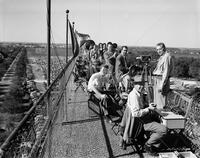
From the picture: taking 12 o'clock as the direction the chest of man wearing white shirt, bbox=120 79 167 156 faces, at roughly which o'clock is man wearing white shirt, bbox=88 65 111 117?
man wearing white shirt, bbox=88 65 111 117 is roughly at 8 o'clock from man wearing white shirt, bbox=120 79 167 156.

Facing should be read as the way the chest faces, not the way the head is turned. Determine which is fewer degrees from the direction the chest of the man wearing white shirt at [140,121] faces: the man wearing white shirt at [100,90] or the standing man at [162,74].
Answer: the standing man

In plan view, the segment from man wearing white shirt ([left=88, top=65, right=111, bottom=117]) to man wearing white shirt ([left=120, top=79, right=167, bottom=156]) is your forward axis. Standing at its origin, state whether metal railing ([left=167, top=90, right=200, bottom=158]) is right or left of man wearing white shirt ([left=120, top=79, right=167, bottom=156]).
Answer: left

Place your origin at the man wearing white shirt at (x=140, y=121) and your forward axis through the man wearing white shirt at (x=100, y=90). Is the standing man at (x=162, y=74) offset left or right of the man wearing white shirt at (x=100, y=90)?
right

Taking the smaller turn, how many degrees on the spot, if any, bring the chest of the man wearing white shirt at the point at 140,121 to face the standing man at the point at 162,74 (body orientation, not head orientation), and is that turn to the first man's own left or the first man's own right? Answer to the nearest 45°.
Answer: approximately 90° to the first man's own left

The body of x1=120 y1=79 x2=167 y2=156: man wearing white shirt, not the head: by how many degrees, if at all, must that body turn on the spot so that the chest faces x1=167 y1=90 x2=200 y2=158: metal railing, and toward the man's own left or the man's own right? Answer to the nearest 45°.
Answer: approximately 45° to the man's own left

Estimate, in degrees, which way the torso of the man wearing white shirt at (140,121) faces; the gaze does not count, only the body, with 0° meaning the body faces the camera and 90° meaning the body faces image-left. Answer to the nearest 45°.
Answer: approximately 270°

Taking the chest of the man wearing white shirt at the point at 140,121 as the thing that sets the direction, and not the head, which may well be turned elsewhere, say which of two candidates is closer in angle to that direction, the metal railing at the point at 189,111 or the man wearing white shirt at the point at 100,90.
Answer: the metal railing
